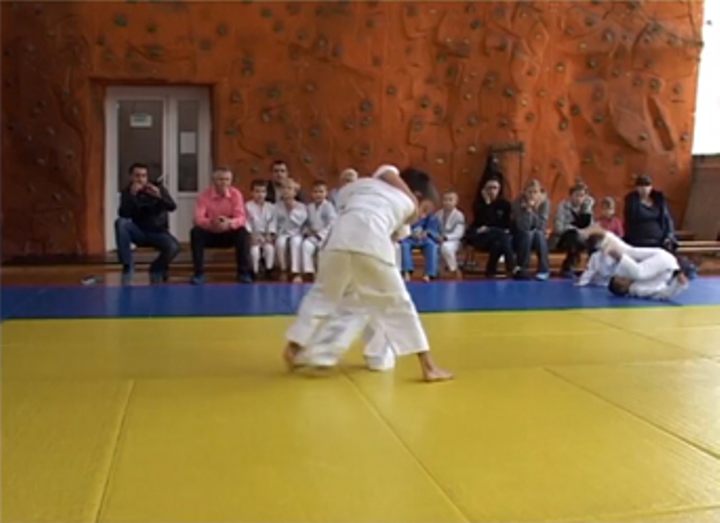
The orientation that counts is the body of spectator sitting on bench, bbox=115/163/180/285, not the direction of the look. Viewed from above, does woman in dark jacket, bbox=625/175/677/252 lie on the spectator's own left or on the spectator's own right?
on the spectator's own left

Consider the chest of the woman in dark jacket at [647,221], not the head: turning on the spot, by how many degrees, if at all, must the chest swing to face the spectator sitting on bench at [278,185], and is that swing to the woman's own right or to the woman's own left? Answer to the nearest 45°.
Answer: approximately 90° to the woman's own right

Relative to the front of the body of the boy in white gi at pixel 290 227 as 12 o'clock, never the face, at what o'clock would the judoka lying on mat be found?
The judoka lying on mat is roughly at 10 o'clock from the boy in white gi.

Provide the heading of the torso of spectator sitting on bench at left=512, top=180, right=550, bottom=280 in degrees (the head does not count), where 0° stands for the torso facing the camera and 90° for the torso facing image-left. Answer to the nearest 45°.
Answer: approximately 0°

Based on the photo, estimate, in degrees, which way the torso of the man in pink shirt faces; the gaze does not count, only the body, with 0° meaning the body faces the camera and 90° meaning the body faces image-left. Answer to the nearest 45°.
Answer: approximately 0°

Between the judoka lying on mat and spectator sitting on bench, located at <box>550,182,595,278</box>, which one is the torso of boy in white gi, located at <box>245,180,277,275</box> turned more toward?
the judoka lying on mat

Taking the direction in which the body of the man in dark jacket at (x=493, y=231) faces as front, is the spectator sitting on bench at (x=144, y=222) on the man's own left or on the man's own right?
on the man's own right
